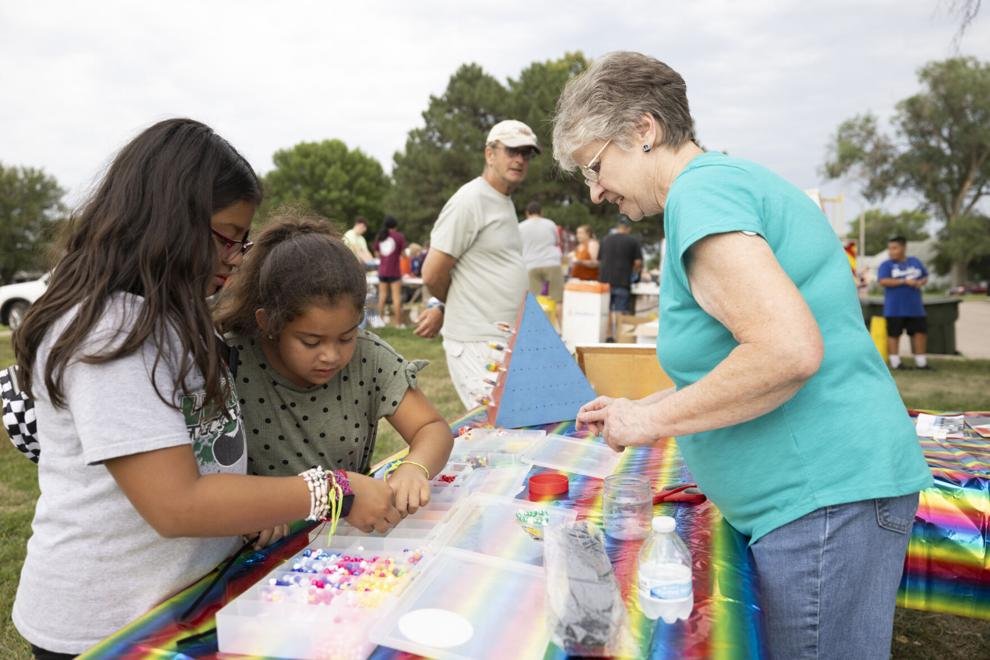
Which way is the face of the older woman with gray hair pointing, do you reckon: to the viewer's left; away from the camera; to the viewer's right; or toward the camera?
to the viewer's left

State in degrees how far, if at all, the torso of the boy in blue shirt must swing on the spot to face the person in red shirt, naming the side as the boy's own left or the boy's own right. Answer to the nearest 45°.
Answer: approximately 90° to the boy's own right

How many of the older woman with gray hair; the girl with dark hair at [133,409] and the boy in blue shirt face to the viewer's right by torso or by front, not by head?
1

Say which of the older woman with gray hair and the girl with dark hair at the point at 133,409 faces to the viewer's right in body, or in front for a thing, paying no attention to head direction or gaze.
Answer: the girl with dark hair

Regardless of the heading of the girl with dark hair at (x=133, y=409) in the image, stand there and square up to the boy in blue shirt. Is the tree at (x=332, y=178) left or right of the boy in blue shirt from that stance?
left

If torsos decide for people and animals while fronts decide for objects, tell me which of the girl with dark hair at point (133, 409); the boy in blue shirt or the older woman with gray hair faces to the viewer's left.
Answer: the older woman with gray hair

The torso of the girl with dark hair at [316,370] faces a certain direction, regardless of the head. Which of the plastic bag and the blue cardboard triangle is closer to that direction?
the plastic bag

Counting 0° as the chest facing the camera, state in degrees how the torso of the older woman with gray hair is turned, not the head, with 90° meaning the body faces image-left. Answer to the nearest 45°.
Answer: approximately 90°

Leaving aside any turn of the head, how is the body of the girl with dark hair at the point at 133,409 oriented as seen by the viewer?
to the viewer's right

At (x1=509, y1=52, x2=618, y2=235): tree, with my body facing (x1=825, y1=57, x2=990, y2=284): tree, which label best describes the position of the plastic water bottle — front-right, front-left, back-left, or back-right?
back-right

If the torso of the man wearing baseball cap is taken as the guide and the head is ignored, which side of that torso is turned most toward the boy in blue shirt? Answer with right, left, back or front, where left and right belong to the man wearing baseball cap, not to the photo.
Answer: left

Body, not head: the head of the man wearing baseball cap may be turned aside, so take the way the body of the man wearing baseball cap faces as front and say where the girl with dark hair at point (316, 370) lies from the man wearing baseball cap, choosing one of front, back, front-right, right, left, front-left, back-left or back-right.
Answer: front-right

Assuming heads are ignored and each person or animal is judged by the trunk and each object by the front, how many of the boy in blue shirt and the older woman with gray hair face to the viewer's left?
1

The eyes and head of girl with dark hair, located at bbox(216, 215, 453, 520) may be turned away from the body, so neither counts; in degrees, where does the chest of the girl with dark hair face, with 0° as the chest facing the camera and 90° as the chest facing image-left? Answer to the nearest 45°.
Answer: approximately 315°

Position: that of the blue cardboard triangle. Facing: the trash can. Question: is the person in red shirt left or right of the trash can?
left
